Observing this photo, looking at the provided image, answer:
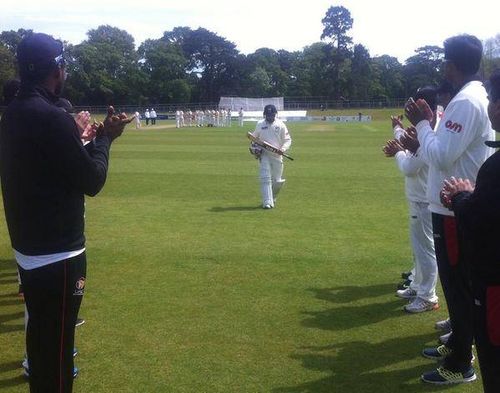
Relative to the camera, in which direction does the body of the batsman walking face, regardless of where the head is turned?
toward the camera

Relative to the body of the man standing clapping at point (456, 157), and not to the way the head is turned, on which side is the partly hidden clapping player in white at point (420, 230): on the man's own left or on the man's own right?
on the man's own right

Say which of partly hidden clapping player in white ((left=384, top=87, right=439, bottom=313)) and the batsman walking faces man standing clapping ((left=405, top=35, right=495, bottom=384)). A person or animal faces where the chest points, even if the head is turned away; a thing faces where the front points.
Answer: the batsman walking

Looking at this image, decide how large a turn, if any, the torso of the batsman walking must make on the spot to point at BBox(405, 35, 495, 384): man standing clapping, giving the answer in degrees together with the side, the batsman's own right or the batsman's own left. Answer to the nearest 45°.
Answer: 0° — they already face them

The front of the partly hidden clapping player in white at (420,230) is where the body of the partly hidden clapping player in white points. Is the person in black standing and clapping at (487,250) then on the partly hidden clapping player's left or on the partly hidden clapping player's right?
on the partly hidden clapping player's left

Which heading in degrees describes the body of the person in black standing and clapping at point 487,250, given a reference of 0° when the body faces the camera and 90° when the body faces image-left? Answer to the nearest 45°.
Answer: approximately 90°

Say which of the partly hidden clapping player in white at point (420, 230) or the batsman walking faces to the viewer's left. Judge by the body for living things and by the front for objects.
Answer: the partly hidden clapping player in white

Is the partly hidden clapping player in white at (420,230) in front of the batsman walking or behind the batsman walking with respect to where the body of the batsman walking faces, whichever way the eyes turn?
in front

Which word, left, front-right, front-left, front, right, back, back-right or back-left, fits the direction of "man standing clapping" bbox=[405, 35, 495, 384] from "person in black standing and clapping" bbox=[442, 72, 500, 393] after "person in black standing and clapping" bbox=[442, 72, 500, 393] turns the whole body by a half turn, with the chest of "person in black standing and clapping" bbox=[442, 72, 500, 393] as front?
left

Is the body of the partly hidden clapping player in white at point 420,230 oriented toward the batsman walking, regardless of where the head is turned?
no

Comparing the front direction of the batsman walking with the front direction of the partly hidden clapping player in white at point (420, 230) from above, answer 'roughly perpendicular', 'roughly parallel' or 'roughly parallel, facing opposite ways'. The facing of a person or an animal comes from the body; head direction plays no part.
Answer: roughly perpendicular

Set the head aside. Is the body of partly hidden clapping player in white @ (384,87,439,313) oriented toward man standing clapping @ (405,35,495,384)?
no

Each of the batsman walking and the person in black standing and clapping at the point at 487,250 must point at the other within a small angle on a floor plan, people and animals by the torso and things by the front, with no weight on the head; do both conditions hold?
no

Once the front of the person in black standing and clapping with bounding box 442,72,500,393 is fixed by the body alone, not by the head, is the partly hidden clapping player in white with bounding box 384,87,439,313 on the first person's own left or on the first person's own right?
on the first person's own right

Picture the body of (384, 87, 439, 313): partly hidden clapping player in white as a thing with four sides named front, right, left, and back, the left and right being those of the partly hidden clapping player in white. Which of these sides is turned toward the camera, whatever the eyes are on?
left

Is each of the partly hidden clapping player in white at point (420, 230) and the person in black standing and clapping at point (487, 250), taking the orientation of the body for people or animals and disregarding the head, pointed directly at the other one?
no

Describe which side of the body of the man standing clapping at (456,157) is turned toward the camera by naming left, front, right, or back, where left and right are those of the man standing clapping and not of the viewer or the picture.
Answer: left
